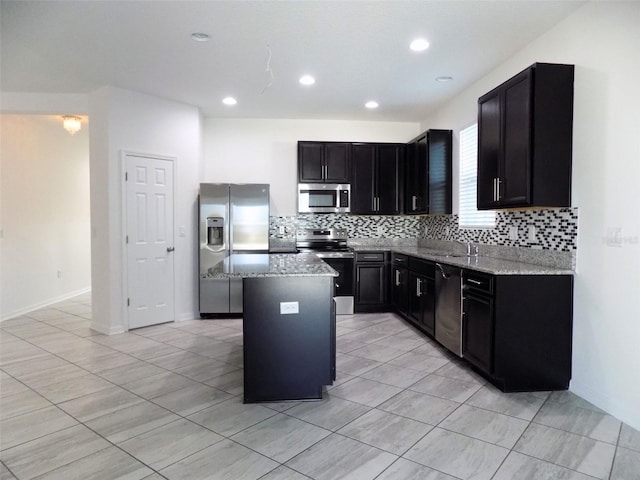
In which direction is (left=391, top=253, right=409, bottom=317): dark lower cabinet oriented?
to the viewer's left

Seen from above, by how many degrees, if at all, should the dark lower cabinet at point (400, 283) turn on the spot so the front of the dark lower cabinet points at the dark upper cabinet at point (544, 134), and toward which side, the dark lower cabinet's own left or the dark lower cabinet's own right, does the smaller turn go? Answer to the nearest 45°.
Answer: approximately 135° to the dark lower cabinet's own left

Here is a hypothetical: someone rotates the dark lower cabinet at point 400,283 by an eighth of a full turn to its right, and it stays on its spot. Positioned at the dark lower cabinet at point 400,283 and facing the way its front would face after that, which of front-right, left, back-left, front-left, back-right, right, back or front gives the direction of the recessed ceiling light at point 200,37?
left

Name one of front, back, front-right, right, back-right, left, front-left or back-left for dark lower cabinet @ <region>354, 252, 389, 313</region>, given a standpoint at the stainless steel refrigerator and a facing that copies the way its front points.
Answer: left

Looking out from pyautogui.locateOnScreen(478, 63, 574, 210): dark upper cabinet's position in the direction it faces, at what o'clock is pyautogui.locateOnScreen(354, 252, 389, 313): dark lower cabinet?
The dark lower cabinet is roughly at 3 o'clock from the dark upper cabinet.

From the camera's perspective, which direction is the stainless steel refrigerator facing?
toward the camera

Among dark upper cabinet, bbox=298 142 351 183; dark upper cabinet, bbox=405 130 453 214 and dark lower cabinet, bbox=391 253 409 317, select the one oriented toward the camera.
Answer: dark upper cabinet, bbox=298 142 351 183

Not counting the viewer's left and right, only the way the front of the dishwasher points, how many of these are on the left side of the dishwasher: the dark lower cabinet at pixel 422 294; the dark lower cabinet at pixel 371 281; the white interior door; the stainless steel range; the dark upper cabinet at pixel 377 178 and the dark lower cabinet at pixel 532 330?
1

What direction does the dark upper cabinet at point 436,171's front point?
to the viewer's left

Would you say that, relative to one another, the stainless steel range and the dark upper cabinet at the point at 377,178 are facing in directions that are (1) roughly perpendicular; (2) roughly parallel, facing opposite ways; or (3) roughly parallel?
roughly parallel

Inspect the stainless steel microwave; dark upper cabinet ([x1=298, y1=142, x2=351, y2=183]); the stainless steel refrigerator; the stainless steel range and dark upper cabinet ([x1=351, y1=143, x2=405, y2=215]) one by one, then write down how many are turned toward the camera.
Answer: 5

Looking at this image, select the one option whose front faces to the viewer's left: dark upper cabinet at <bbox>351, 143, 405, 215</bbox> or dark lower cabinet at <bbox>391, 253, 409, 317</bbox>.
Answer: the dark lower cabinet

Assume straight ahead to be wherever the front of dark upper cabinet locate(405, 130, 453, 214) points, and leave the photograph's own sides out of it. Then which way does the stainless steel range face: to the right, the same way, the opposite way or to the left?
to the left

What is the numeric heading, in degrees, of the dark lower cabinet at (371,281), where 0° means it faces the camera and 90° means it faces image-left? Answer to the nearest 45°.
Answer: approximately 0°

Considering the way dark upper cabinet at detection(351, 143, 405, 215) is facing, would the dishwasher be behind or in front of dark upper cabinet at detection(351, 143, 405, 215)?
in front

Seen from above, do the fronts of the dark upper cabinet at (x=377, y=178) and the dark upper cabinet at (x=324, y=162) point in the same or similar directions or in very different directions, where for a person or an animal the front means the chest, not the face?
same or similar directions

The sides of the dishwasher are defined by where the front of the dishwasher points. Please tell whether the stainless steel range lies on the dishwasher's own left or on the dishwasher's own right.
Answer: on the dishwasher's own right

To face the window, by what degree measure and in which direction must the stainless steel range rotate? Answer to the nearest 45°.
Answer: approximately 45° to its left
